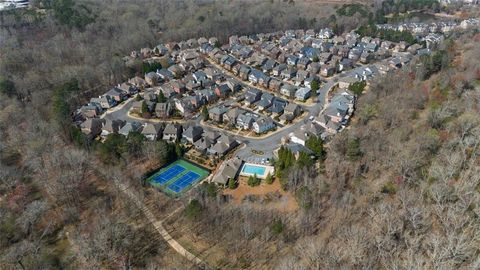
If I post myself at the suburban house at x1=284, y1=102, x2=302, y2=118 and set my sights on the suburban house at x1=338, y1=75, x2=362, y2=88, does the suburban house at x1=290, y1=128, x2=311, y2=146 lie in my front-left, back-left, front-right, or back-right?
back-right

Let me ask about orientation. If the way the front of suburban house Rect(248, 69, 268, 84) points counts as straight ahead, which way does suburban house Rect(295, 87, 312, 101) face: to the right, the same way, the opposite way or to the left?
the same way

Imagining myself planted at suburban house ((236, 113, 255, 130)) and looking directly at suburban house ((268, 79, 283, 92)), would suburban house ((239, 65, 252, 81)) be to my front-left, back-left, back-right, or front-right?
front-left

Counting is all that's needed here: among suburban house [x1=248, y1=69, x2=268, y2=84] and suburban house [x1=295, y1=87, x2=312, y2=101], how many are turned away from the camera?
0

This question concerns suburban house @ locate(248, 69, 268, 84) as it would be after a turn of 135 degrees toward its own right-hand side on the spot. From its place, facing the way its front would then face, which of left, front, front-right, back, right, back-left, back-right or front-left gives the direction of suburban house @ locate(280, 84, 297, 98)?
back-right

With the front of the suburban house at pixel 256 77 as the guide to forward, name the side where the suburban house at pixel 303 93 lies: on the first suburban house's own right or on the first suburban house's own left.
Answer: on the first suburban house's own left

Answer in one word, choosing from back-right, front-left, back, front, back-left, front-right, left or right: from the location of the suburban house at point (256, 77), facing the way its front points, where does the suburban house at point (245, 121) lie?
front-left

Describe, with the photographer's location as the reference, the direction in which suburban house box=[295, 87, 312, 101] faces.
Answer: facing the viewer and to the left of the viewer

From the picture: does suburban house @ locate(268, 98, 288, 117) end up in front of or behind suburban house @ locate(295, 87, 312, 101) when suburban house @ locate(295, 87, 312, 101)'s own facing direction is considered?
in front

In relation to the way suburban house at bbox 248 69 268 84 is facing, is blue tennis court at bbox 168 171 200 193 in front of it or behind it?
in front

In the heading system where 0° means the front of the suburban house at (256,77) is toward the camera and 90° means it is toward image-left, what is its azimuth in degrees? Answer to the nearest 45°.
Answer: approximately 45°

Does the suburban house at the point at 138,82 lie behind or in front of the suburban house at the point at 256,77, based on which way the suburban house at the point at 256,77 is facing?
in front

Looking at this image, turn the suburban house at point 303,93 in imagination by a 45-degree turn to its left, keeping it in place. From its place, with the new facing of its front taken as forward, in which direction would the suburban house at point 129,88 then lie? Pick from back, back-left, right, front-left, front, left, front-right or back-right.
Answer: right
